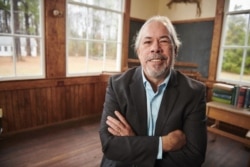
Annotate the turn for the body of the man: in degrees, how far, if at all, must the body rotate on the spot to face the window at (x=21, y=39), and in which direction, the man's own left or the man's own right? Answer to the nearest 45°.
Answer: approximately 135° to the man's own right

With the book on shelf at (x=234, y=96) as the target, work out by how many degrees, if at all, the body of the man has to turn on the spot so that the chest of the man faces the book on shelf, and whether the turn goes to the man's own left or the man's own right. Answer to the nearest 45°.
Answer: approximately 135° to the man's own left

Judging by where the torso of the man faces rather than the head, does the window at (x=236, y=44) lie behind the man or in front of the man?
behind

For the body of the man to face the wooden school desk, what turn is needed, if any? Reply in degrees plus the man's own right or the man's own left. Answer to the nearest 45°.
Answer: approximately 135° to the man's own left

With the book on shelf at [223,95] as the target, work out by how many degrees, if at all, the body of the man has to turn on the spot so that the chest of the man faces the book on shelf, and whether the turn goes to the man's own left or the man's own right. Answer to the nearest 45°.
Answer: approximately 135° to the man's own left

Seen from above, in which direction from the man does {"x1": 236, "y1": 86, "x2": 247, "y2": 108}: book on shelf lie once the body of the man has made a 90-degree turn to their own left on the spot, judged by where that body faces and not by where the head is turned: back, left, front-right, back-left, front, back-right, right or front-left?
front-left
